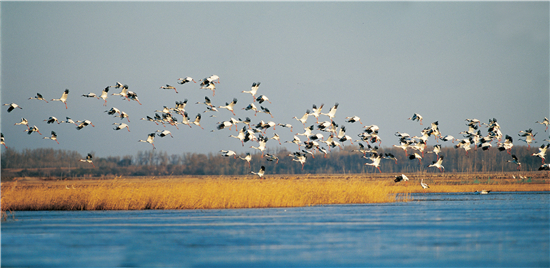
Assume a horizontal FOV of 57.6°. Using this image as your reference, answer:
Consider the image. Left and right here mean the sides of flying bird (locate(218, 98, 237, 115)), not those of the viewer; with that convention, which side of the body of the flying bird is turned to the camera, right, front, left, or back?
left

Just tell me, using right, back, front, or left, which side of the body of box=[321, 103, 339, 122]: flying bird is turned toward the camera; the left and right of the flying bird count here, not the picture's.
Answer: left

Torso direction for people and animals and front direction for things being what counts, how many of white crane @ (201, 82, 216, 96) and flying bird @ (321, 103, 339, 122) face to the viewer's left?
2

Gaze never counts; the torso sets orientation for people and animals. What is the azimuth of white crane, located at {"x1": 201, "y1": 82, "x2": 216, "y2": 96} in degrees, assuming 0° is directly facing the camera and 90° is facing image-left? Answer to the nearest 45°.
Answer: approximately 90°

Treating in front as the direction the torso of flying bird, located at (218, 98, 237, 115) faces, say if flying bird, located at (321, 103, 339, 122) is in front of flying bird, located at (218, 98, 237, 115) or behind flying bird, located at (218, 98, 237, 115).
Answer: behind

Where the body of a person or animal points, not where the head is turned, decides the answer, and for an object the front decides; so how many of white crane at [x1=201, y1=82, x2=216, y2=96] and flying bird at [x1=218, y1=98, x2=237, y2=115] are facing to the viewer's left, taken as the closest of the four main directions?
2

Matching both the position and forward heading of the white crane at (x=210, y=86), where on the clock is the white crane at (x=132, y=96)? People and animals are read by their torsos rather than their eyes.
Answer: the white crane at (x=132, y=96) is roughly at 1 o'clock from the white crane at (x=210, y=86).

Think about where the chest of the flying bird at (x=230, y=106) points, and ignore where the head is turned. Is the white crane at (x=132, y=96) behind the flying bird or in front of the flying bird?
in front

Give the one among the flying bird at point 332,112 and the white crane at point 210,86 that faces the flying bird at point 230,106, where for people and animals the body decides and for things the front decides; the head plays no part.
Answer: the flying bird at point 332,112

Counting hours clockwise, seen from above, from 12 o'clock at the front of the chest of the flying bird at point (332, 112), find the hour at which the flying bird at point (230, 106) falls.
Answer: the flying bird at point (230, 106) is roughly at 12 o'clock from the flying bird at point (332, 112).
